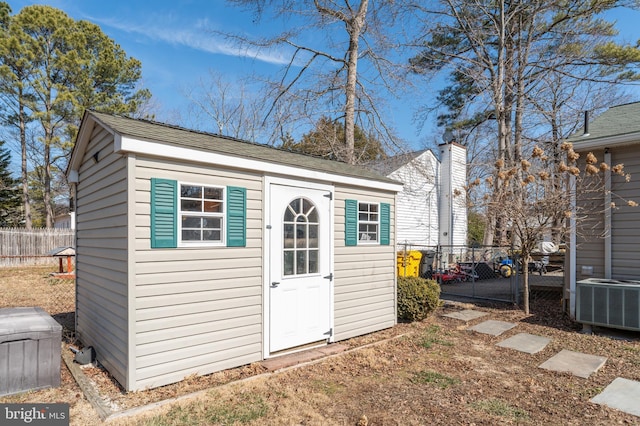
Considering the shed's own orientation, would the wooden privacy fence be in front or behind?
behind

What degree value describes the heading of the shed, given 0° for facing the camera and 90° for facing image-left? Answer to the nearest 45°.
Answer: approximately 315°

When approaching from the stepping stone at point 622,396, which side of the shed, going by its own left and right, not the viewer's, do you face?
front

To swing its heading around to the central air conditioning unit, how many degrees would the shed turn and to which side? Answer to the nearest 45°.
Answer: approximately 45° to its left

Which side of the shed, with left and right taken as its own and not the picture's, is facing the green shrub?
left

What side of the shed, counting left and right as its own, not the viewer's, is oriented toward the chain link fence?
left

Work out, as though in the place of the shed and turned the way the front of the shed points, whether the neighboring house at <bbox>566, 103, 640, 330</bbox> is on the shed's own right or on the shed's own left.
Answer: on the shed's own left

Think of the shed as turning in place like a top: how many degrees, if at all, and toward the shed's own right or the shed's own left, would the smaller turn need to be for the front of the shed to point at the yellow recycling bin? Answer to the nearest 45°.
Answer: approximately 90° to the shed's own left
